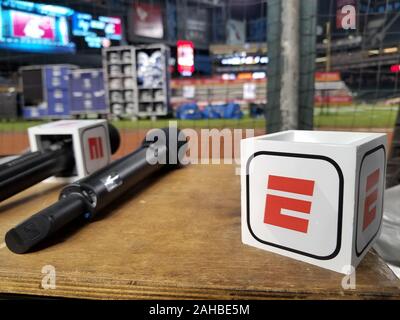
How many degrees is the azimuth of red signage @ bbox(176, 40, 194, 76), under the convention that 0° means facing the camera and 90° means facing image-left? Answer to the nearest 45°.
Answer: approximately 0°

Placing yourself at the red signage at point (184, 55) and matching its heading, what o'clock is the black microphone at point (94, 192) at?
The black microphone is roughly at 12 o'clock from the red signage.

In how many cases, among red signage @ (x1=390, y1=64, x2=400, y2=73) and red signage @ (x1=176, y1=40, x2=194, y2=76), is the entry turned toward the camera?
2

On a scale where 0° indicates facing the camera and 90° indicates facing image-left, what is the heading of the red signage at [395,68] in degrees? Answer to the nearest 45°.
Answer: approximately 0°

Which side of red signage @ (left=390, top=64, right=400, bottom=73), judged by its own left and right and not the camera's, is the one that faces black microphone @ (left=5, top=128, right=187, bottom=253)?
front
